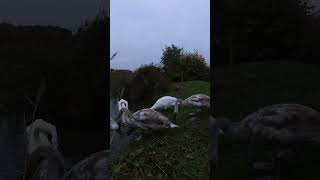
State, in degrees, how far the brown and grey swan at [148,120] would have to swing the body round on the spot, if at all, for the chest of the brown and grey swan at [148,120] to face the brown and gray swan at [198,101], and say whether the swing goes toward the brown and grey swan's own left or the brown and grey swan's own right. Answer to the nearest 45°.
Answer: approximately 135° to the brown and grey swan's own right

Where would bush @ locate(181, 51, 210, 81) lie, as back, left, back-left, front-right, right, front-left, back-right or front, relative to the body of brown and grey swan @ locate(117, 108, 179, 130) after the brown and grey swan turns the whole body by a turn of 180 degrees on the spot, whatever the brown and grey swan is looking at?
front-left

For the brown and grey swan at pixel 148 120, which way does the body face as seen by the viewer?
to the viewer's left
